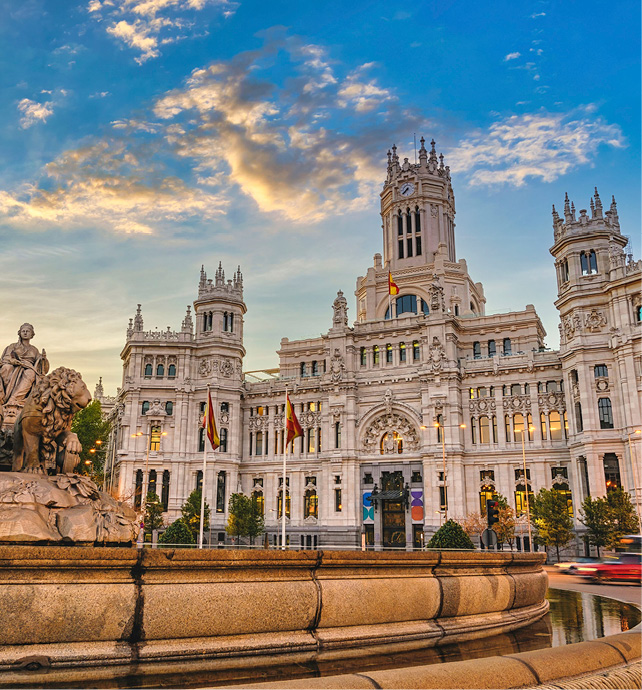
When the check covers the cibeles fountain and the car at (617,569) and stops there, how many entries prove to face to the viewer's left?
1

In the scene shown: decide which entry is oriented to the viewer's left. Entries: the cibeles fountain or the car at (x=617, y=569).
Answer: the car

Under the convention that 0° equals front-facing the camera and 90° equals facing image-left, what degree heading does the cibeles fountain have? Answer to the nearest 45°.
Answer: approximately 315°

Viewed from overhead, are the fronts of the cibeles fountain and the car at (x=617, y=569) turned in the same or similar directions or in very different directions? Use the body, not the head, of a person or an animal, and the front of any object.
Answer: very different directions

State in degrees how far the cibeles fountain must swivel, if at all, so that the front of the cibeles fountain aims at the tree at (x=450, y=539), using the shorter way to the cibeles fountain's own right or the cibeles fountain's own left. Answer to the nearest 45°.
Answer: approximately 135° to the cibeles fountain's own left

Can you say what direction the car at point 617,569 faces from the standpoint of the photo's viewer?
facing to the left of the viewer

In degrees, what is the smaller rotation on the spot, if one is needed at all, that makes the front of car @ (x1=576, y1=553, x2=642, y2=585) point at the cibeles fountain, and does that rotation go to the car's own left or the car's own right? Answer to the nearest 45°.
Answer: approximately 90° to the car's own left

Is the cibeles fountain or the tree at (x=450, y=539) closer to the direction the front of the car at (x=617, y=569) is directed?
the tree

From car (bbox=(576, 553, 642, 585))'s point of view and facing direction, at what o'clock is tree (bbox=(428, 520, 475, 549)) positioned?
The tree is roughly at 1 o'clock from the car.

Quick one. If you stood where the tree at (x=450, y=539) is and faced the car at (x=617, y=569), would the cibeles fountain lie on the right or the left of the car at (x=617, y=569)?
right
